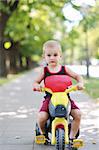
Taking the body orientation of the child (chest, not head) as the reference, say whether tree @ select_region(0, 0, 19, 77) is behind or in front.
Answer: behind

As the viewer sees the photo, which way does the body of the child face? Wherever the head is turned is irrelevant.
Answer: toward the camera
